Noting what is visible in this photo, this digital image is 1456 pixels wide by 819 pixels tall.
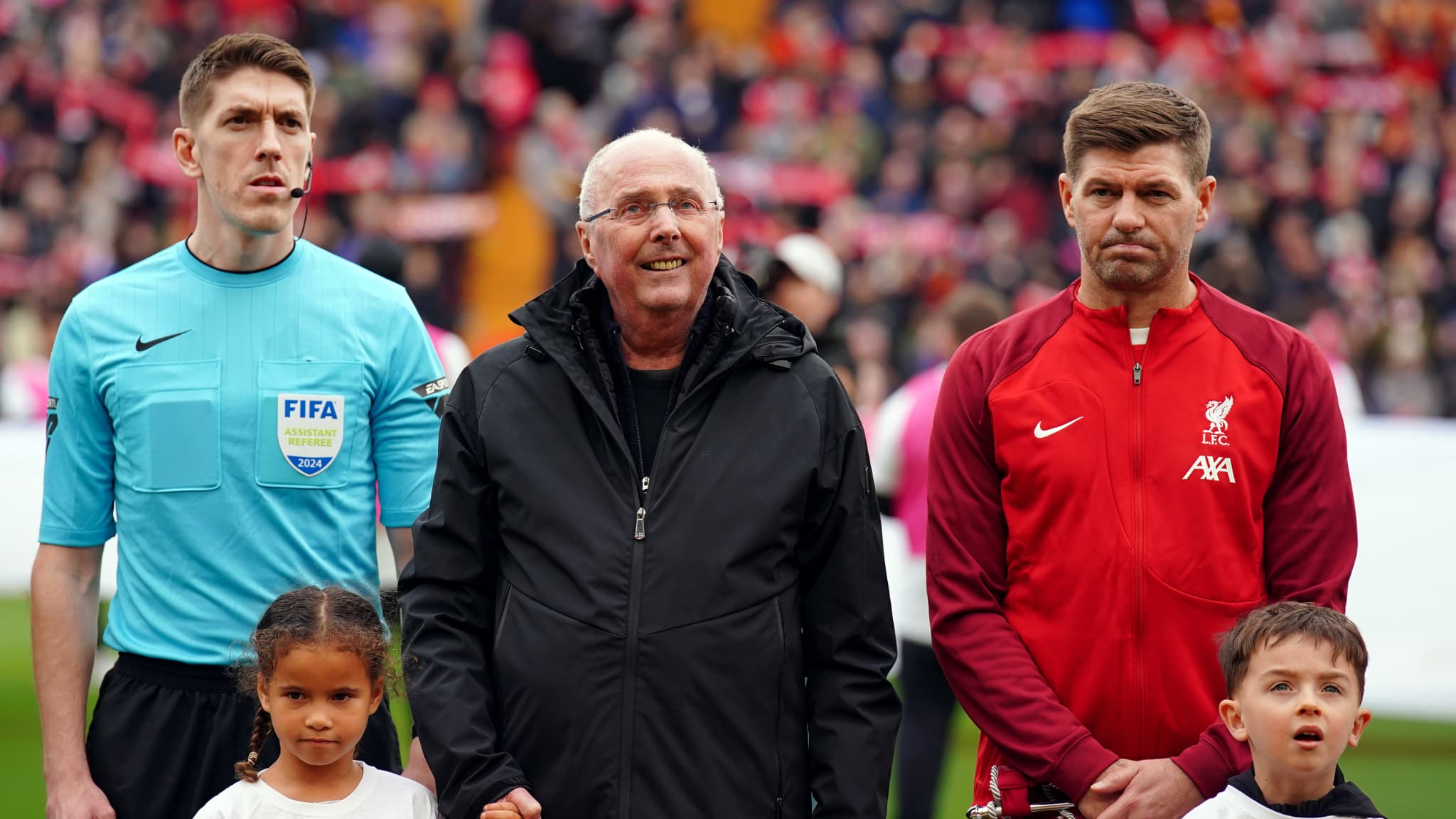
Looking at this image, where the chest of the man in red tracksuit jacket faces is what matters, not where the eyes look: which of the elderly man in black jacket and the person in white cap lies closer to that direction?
the elderly man in black jacket

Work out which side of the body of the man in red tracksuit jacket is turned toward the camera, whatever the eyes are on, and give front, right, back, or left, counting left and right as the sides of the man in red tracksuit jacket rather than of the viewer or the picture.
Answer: front

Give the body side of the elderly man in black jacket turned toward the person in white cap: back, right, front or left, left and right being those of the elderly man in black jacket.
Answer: back

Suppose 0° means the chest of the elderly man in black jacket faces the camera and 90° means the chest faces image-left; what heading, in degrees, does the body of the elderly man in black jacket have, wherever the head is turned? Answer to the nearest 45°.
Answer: approximately 0°

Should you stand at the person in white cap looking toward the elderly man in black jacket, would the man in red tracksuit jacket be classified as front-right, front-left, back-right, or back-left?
front-left

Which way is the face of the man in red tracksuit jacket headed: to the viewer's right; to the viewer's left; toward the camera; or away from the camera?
toward the camera

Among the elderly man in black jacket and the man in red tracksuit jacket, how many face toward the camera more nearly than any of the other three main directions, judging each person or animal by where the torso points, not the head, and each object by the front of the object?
2

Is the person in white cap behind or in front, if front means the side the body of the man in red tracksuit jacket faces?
behind

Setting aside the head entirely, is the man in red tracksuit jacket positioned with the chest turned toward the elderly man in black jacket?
no

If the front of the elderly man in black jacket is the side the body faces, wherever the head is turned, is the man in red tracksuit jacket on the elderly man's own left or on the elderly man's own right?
on the elderly man's own left

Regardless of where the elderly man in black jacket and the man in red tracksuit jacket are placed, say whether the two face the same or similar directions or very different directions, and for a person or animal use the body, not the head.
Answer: same or similar directions

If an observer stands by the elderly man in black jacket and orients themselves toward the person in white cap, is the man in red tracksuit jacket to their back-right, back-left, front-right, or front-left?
front-right
